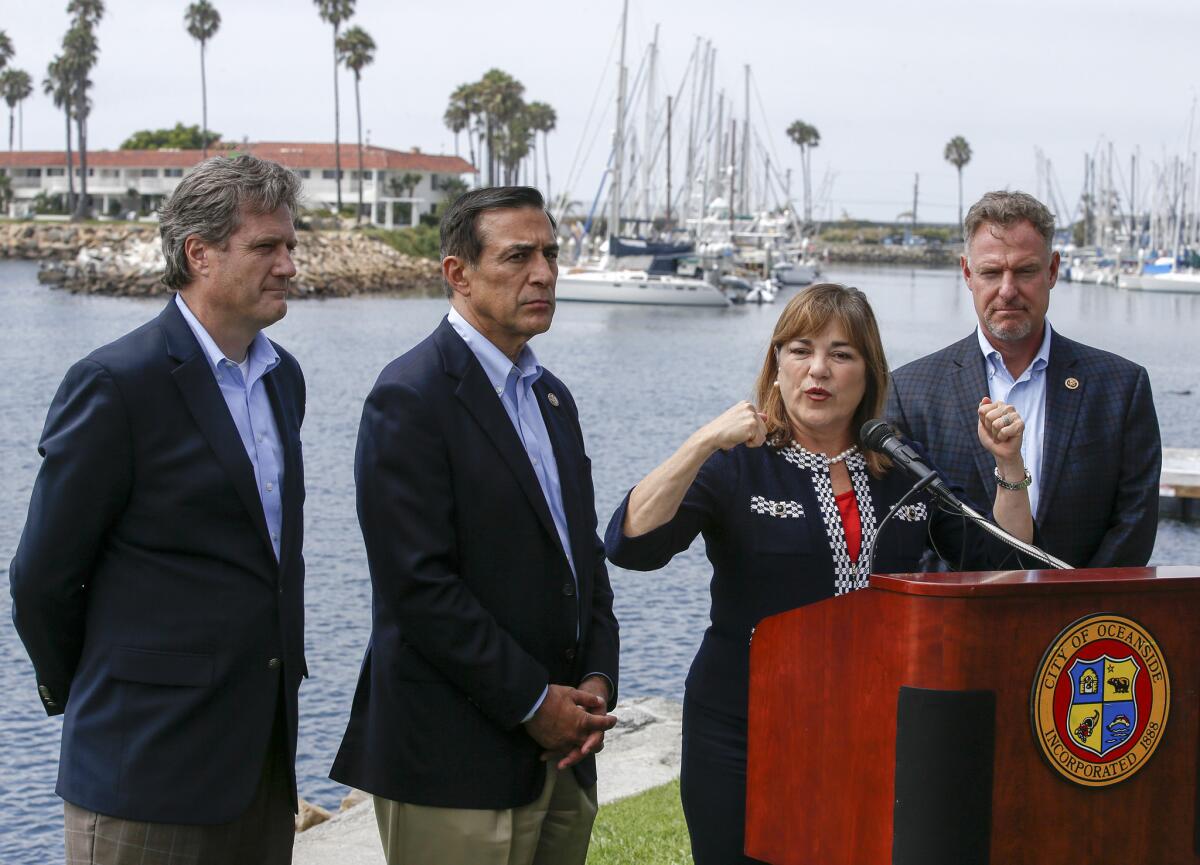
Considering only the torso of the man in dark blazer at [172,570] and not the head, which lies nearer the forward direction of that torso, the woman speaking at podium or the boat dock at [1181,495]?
the woman speaking at podium

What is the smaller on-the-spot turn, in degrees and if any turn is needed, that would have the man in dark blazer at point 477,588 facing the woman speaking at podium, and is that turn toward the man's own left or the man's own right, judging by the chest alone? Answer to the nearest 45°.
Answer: approximately 45° to the man's own left

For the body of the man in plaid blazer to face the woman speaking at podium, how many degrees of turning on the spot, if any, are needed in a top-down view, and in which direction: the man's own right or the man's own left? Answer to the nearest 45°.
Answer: approximately 45° to the man's own right

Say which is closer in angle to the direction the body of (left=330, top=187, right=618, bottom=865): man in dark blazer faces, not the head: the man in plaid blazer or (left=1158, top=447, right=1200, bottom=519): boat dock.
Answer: the man in plaid blazer

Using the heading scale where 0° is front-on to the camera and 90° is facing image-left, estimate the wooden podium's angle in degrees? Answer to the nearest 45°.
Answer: approximately 315°

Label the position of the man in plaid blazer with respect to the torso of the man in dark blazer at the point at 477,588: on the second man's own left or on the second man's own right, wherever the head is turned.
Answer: on the second man's own left

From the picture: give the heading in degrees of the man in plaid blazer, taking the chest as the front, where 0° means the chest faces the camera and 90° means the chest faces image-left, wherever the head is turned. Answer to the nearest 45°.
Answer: approximately 0°

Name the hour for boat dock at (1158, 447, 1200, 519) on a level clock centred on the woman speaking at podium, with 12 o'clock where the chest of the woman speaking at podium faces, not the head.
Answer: The boat dock is roughly at 8 o'clock from the woman speaking at podium.

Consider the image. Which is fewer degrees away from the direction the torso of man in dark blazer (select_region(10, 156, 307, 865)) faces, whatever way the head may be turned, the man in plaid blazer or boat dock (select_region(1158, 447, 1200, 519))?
the man in plaid blazer
